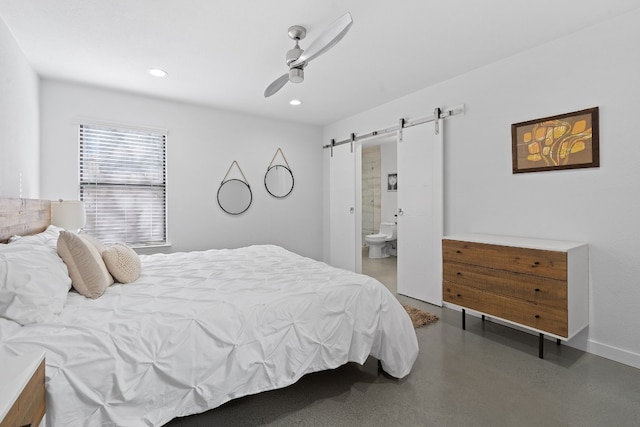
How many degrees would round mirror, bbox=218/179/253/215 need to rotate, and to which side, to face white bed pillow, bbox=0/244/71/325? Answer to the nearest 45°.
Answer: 0° — it already faces it

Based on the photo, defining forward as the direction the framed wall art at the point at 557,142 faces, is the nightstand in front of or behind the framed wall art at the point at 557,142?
in front

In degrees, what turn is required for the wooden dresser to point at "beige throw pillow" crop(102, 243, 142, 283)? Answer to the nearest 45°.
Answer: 0° — it already faces it

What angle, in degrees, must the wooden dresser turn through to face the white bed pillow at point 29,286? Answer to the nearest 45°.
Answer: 0° — it already faces it

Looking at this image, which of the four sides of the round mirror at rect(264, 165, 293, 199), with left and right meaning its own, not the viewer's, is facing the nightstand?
front

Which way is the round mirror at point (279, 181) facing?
toward the camera

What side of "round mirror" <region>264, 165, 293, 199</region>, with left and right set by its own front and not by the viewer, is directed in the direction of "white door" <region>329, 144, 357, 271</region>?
left

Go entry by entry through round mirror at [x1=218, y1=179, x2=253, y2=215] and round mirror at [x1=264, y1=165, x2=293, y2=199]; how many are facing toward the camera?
2

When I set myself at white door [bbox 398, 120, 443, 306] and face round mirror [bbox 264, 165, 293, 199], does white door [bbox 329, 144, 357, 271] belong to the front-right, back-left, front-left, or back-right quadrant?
front-right

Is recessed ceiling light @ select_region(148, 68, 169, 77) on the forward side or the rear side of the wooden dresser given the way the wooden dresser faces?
on the forward side

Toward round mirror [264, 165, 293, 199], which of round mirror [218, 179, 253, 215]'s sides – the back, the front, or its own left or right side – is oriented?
left

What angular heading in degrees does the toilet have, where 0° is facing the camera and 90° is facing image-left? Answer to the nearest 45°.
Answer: approximately 45°
